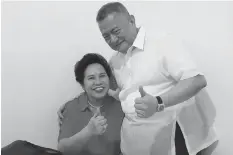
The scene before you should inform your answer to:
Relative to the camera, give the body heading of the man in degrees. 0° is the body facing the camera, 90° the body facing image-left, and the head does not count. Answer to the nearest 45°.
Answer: approximately 45°
